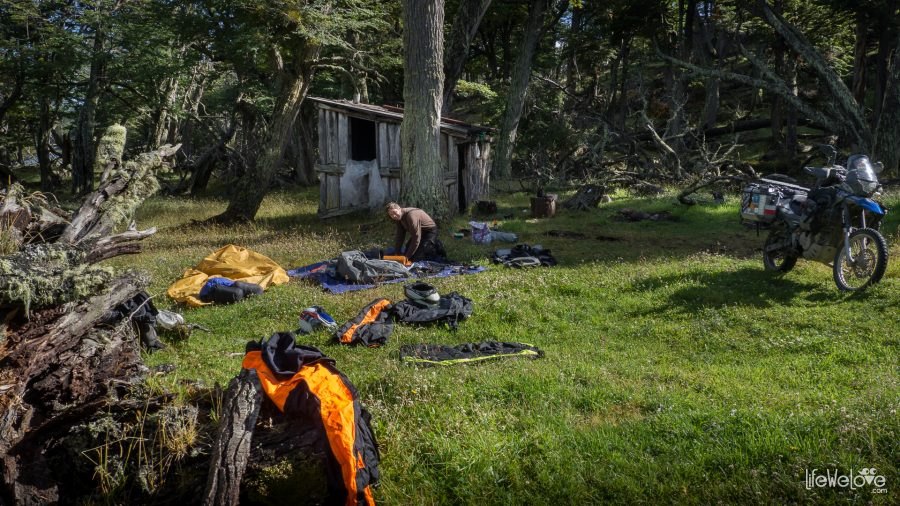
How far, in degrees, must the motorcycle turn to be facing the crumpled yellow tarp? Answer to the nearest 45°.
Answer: approximately 135° to its right

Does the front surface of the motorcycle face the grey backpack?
no

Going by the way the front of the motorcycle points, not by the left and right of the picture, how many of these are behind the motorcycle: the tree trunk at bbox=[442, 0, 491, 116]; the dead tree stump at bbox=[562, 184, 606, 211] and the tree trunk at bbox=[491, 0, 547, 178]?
3

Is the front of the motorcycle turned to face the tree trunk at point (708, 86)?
no

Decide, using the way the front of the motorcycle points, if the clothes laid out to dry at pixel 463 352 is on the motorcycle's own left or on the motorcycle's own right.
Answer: on the motorcycle's own right

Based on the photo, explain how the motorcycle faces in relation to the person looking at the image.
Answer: facing the viewer and to the right of the viewer

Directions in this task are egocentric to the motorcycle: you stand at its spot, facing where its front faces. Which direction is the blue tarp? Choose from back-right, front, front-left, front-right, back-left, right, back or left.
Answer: back-right

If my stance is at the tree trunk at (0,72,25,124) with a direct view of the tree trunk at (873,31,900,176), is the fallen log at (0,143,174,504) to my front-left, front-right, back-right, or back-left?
front-right

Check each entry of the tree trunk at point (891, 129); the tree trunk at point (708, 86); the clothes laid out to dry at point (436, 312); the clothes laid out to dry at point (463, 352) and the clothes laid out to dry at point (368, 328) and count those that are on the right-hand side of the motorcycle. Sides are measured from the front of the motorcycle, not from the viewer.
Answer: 3

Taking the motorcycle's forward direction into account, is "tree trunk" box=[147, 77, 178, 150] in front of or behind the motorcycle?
behind

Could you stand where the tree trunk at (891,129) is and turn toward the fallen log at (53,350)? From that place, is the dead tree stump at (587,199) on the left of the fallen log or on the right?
right

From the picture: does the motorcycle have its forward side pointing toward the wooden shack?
no

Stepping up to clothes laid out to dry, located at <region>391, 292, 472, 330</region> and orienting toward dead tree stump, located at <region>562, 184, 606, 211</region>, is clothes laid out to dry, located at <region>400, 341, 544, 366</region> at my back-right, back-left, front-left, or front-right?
back-right

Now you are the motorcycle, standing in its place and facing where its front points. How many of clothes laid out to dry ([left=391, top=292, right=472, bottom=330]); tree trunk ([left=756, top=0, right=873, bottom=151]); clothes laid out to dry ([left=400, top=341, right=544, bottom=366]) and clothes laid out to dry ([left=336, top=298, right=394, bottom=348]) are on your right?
3
